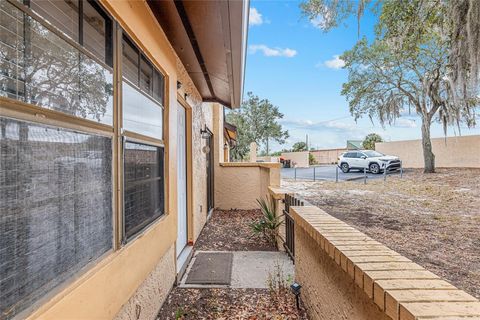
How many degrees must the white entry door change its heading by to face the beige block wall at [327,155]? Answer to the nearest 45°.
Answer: approximately 45° to its left

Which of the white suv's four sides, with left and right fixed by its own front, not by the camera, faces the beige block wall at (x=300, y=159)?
back

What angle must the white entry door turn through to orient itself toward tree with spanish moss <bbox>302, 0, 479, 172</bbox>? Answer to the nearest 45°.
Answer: approximately 45° to its left

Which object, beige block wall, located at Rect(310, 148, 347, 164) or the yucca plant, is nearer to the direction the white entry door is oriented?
the yucca plant

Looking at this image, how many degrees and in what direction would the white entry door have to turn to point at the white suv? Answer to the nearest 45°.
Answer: approximately 45° to its left

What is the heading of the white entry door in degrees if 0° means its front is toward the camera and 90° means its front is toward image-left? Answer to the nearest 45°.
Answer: approximately 270°

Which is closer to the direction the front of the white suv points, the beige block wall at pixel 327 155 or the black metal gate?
the black metal gate

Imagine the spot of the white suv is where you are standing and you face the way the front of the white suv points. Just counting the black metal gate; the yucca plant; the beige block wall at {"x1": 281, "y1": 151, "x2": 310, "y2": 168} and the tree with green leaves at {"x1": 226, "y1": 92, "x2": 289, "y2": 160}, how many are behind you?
2

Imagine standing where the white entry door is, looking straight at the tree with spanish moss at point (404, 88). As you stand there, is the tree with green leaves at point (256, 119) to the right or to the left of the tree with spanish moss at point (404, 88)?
left

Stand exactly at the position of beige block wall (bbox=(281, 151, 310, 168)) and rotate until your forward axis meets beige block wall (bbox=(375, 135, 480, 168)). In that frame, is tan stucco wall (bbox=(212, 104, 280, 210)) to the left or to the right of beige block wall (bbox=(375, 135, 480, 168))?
right

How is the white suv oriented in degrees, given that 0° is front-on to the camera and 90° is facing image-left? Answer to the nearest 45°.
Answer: approximately 315°

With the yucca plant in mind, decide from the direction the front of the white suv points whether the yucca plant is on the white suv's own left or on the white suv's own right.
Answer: on the white suv's own right

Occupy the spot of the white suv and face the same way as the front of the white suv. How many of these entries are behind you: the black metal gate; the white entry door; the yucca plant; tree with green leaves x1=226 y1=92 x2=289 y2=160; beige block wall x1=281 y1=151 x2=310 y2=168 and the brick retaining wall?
2

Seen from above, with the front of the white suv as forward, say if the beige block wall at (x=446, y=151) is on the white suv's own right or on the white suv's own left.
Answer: on the white suv's own left

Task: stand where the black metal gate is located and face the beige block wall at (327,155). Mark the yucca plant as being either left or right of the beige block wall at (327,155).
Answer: left
